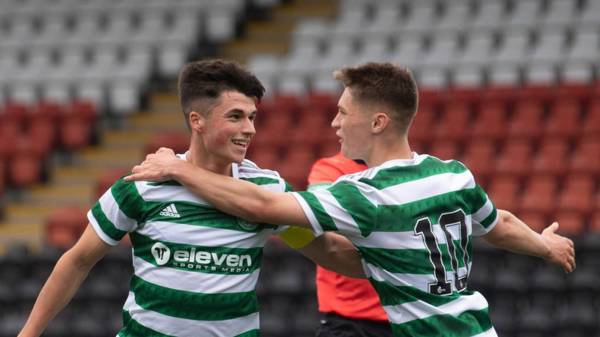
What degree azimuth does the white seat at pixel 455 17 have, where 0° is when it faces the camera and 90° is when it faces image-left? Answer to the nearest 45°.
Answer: approximately 45°

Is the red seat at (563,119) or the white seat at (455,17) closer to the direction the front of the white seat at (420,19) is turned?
the red seat

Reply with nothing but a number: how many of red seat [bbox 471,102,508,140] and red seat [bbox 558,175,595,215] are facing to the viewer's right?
0

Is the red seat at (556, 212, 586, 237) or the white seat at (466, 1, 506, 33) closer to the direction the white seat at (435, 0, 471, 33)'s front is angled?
the red seat

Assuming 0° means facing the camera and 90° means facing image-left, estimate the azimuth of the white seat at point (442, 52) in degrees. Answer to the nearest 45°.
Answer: approximately 45°

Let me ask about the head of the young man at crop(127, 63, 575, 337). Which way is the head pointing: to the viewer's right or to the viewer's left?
to the viewer's left

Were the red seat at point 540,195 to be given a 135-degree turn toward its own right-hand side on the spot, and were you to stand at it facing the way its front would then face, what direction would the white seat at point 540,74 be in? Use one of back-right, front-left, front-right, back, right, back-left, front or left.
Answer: front

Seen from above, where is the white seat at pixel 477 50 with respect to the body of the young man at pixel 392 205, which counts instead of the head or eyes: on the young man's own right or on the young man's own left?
on the young man's own right

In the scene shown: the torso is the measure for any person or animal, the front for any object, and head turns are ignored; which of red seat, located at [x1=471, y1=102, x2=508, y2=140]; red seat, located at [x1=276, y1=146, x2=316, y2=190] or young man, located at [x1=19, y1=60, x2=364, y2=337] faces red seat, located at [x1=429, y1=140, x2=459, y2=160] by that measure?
red seat, located at [x1=471, y1=102, x2=508, y2=140]
